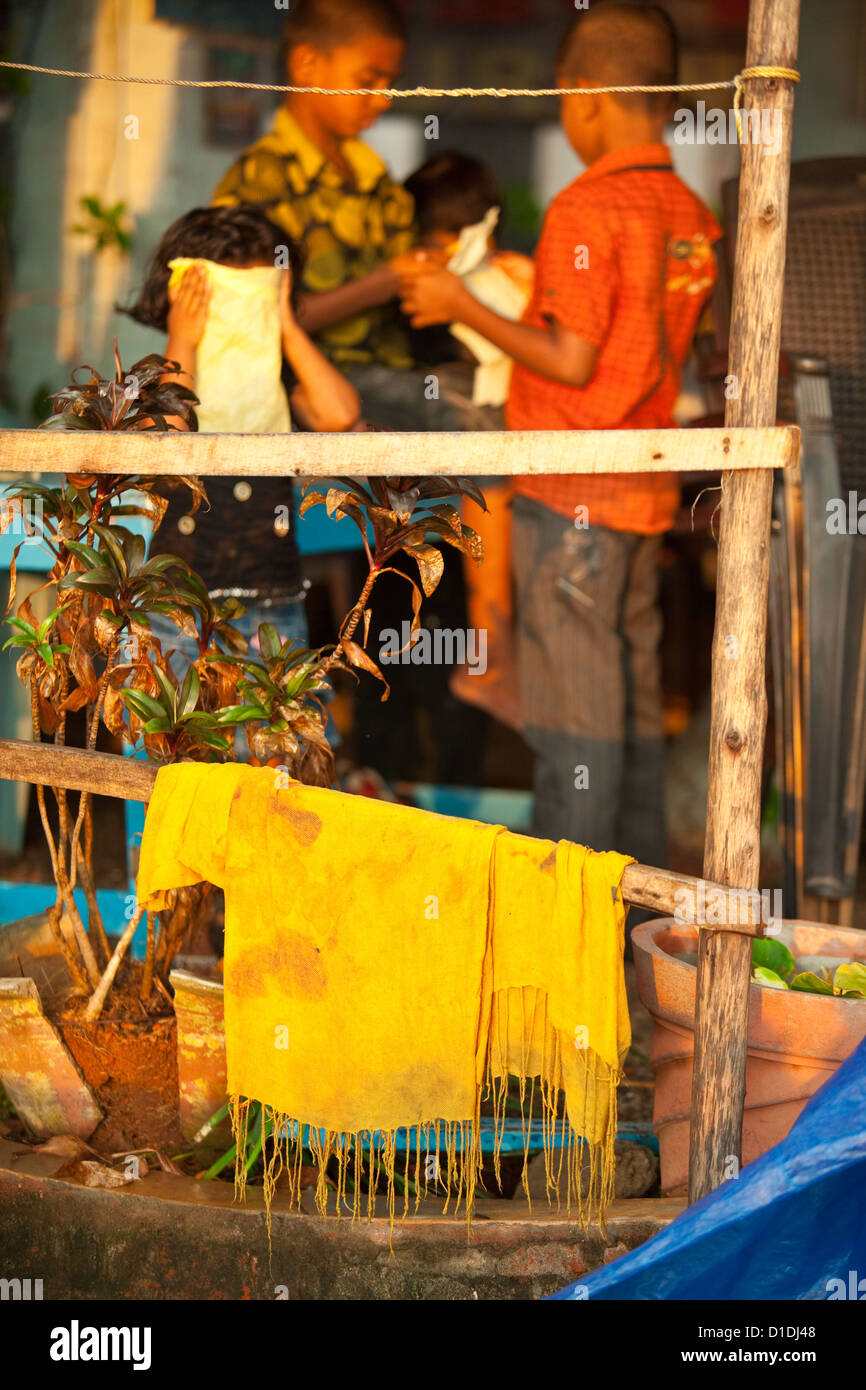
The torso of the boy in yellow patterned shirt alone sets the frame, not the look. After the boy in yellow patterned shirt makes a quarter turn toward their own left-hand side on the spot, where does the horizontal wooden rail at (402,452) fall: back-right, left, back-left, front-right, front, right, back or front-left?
back-right

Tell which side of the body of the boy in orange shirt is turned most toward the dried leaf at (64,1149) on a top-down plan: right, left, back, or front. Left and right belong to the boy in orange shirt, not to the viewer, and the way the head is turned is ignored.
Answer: left

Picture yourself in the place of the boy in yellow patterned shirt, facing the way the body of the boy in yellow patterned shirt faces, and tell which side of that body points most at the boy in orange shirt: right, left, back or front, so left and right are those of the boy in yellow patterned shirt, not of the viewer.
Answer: front

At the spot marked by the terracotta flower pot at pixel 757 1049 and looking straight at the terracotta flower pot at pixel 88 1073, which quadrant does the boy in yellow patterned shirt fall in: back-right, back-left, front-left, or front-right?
front-right

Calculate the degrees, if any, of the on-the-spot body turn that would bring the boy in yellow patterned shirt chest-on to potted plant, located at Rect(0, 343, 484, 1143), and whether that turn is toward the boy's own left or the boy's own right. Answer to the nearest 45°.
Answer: approximately 45° to the boy's own right

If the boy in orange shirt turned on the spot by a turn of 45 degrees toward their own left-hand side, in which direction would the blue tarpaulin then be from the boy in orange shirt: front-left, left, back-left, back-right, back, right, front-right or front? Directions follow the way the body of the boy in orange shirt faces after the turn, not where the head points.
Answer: left

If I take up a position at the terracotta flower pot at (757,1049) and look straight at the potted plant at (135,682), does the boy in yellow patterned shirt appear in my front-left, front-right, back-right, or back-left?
front-right

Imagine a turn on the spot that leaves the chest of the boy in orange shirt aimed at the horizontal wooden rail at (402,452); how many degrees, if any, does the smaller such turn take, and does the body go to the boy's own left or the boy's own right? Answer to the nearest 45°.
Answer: approximately 135° to the boy's own left

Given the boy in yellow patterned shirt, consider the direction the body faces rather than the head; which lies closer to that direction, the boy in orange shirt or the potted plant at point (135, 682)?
the boy in orange shirt

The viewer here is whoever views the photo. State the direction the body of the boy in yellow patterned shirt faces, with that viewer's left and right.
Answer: facing the viewer and to the right of the viewer

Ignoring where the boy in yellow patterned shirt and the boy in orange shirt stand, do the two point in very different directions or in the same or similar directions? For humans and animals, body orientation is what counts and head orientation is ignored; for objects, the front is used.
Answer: very different directions

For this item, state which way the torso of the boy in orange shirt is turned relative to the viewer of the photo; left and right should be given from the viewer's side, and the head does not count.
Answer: facing away from the viewer and to the left of the viewer

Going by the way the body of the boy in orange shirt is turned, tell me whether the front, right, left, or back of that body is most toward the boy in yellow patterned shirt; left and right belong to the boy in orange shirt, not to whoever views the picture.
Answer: front

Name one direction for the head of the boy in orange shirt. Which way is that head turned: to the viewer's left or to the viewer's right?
to the viewer's left

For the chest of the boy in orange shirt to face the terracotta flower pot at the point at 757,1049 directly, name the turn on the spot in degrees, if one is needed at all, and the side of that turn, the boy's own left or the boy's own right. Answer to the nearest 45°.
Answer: approximately 135° to the boy's own left
